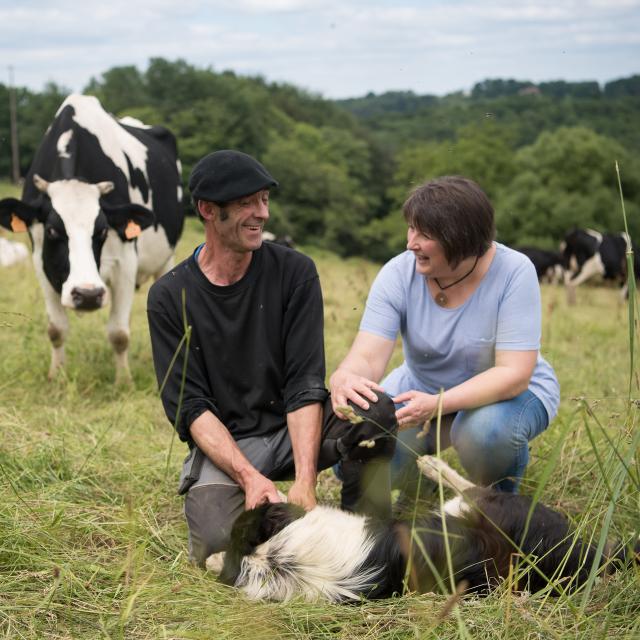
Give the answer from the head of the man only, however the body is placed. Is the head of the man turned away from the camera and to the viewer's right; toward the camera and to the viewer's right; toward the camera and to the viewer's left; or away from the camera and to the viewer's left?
toward the camera and to the viewer's right

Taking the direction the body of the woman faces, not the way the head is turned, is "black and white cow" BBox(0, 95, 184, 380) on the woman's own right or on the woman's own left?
on the woman's own right

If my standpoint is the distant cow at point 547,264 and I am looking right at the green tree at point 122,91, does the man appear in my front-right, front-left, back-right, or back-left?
back-left

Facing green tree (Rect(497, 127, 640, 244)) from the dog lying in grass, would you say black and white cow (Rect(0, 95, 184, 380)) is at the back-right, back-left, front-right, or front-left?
front-left

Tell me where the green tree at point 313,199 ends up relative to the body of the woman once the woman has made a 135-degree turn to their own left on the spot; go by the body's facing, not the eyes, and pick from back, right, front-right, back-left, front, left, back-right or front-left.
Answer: left

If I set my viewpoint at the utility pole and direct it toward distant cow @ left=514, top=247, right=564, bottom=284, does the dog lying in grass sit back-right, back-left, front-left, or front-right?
front-right

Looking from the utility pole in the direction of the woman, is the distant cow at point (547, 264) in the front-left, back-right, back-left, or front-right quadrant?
front-left

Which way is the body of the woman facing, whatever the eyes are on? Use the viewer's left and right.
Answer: facing the viewer and to the left of the viewer
